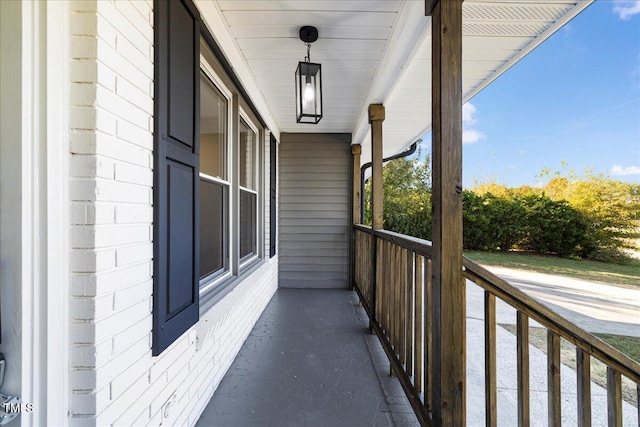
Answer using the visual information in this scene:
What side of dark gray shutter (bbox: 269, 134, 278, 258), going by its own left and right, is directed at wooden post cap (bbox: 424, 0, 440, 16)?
right

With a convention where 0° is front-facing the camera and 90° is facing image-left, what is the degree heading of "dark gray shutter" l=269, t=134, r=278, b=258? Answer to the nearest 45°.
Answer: approximately 270°

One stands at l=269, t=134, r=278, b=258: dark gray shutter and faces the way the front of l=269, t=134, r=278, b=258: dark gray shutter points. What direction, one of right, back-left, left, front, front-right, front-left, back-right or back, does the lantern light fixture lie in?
right

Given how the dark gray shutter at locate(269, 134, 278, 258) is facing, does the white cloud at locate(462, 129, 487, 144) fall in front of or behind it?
in front

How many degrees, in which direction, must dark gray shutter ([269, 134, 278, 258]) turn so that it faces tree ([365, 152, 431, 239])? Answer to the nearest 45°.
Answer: approximately 45° to its left

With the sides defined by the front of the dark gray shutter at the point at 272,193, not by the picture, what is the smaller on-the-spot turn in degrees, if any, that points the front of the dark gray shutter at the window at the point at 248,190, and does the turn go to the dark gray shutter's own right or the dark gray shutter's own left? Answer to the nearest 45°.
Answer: approximately 90° to the dark gray shutter's own right

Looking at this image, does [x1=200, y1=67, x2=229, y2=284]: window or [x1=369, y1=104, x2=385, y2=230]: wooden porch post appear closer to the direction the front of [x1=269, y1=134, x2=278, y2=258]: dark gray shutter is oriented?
the wooden porch post

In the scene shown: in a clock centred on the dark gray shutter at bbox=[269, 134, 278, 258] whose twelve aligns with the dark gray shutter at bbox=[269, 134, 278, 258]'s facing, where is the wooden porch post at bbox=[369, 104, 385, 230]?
The wooden porch post is roughly at 2 o'clock from the dark gray shutter.
